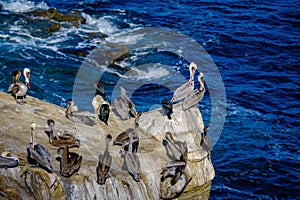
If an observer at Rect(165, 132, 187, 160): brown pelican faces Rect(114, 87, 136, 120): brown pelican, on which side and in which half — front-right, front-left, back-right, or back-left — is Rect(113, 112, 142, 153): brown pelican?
front-left

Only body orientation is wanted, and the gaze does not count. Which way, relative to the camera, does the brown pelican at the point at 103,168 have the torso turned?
away from the camera

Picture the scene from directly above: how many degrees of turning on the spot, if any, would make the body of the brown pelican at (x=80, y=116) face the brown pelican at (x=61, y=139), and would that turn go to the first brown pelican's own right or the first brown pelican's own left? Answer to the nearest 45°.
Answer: approximately 90° to the first brown pelican's own left

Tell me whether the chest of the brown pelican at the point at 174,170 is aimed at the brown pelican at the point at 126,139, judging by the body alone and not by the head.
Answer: no

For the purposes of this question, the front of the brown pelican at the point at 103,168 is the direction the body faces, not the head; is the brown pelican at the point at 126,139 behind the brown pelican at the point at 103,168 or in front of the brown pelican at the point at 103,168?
in front

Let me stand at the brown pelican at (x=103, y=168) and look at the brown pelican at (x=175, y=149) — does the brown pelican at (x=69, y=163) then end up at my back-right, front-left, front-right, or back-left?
back-left

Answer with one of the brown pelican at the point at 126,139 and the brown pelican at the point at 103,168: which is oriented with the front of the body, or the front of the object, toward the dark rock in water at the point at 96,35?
the brown pelican at the point at 103,168

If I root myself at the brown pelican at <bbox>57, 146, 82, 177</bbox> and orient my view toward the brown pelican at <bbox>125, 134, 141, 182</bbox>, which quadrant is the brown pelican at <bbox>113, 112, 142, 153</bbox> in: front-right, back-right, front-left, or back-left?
front-left

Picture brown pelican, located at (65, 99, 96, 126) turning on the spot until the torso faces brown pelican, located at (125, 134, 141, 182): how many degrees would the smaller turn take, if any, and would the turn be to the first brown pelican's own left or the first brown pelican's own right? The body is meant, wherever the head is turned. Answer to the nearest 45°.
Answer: approximately 135° to the first brown pelican's own left

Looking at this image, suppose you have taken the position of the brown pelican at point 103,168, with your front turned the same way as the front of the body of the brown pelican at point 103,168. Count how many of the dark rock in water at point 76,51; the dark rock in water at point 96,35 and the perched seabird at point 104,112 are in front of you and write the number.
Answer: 3

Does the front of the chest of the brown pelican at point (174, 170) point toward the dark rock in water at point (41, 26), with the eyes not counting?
no
